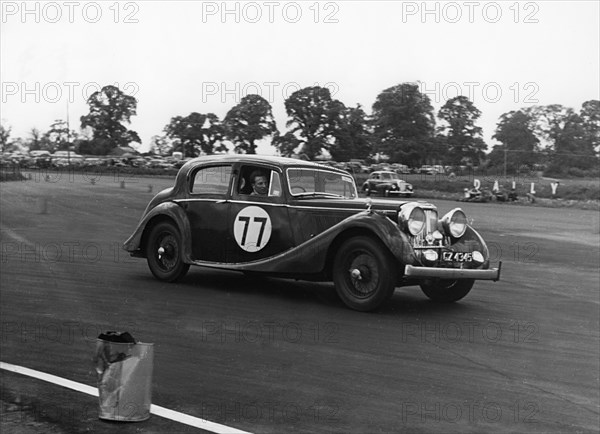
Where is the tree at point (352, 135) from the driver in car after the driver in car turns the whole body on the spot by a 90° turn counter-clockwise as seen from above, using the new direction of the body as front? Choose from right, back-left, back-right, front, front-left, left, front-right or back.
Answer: front-left

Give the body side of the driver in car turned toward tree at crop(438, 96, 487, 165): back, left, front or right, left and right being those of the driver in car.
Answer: left

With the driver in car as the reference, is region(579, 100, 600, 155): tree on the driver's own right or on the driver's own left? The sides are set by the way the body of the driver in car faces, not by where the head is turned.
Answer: on the driver's own left

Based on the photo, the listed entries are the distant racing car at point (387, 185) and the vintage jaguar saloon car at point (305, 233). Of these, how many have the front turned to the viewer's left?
0

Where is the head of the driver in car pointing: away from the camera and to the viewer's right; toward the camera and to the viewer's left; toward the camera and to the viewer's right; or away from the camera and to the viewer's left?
toward the camera and to the viewer's right

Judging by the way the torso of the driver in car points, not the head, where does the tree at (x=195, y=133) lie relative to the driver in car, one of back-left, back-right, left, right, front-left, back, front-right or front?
back-left

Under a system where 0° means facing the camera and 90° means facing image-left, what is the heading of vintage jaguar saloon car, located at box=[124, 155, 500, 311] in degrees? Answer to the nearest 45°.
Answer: approximately 315°

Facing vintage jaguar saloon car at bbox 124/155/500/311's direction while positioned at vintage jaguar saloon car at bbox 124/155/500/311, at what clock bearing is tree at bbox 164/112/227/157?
The tree is roughly at 7 o'clock from the vintage jaguar saloon car.

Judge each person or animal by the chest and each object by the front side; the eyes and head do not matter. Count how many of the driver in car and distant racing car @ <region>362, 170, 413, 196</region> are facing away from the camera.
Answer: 0

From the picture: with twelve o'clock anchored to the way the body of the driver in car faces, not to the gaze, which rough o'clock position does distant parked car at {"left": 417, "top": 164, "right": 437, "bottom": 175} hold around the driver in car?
The distant parked car is roughly at 8 o'clock from the driver in car.

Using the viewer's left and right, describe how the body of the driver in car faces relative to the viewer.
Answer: facing the viewer and to the right of the viewer
